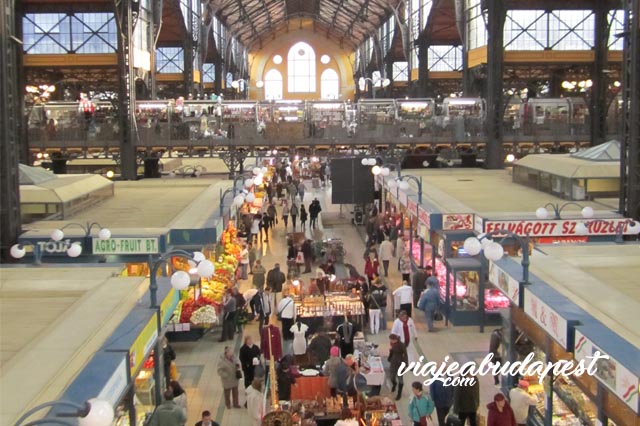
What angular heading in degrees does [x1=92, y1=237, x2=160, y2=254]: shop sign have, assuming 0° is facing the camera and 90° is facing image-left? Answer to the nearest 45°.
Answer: approximately 0°

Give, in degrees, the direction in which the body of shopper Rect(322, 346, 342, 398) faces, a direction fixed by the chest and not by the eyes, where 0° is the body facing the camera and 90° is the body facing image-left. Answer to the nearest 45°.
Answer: approximately 180°

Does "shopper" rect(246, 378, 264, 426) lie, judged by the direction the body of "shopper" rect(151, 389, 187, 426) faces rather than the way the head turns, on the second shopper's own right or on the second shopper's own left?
on the second shopper's own right

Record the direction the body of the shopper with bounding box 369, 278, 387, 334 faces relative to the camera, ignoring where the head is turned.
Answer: away from the camera

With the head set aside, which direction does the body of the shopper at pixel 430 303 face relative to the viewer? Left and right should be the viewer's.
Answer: facing away from the viewer

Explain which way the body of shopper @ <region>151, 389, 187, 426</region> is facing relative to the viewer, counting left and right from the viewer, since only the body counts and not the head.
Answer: facing away from the viewer

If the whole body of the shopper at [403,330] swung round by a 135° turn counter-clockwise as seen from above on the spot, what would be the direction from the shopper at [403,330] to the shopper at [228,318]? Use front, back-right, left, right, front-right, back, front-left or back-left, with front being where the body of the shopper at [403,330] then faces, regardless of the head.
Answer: left
